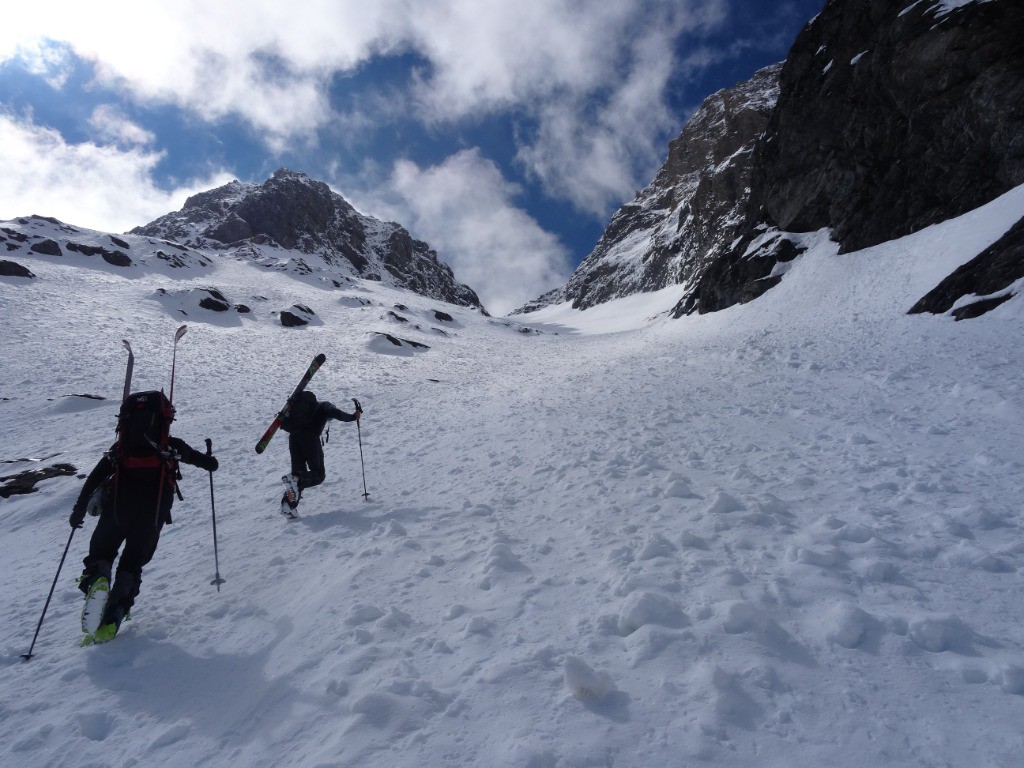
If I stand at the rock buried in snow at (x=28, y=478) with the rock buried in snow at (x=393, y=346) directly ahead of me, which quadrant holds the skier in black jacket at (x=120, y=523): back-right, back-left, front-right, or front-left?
back-right

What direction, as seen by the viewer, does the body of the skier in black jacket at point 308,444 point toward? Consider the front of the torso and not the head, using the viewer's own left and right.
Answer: facing away from the viewer and to the right of the viewer

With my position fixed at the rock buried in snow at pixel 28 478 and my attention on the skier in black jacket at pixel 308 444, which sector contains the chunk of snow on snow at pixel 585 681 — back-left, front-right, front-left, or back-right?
front-right

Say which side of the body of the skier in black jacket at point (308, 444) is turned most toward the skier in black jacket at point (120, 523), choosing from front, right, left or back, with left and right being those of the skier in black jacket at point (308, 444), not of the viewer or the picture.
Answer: back

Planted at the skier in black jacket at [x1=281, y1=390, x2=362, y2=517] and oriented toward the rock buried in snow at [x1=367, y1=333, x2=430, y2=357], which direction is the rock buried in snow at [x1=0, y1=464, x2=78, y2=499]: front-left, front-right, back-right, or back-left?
front-left

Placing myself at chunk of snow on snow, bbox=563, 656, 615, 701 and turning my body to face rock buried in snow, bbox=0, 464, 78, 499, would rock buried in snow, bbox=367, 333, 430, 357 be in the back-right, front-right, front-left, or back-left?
front-right

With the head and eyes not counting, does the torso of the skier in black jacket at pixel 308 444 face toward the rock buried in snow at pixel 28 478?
no

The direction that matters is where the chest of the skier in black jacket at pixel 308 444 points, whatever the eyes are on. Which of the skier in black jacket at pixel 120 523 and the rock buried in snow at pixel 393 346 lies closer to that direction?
the rock buried in snow

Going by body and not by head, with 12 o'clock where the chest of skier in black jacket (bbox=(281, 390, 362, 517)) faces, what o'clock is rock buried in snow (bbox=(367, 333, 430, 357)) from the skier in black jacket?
The rock buried in snow is roughly at 11 o'clock from the skier in black jacket.

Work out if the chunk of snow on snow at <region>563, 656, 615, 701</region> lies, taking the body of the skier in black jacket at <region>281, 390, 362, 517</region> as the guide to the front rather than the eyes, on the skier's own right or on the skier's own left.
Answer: on the skier's own right

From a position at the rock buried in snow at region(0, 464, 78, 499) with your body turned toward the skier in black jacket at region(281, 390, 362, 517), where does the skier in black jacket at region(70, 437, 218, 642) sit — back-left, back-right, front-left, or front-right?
front-right
